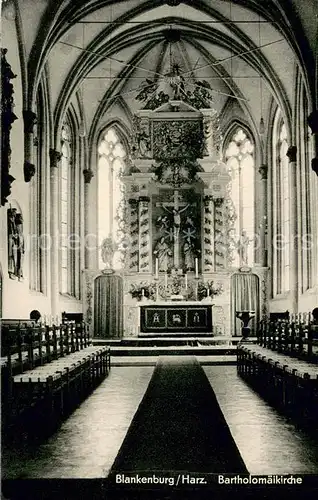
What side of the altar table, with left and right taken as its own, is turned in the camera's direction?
front

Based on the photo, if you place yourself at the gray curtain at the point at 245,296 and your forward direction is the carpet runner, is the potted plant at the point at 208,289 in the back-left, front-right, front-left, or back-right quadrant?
front-right

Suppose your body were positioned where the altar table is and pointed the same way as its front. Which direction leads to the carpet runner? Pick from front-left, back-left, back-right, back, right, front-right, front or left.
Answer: front

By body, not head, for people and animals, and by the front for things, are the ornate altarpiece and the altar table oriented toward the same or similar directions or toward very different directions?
same or similar directions

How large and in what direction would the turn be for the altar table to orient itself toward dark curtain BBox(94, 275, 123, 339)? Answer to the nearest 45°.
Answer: approximately 135° to its right

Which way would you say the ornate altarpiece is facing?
toward the camera

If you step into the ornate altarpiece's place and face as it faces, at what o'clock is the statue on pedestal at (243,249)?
The statue on pedestal is roughly at 9 o'clock from the ornate altarpiece.

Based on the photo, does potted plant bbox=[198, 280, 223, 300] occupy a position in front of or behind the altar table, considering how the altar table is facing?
behind

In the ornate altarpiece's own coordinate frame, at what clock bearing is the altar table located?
The altar table is roughly at 12 o'clock from the ornate altarpiece.

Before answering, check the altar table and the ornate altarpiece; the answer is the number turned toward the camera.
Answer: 2
